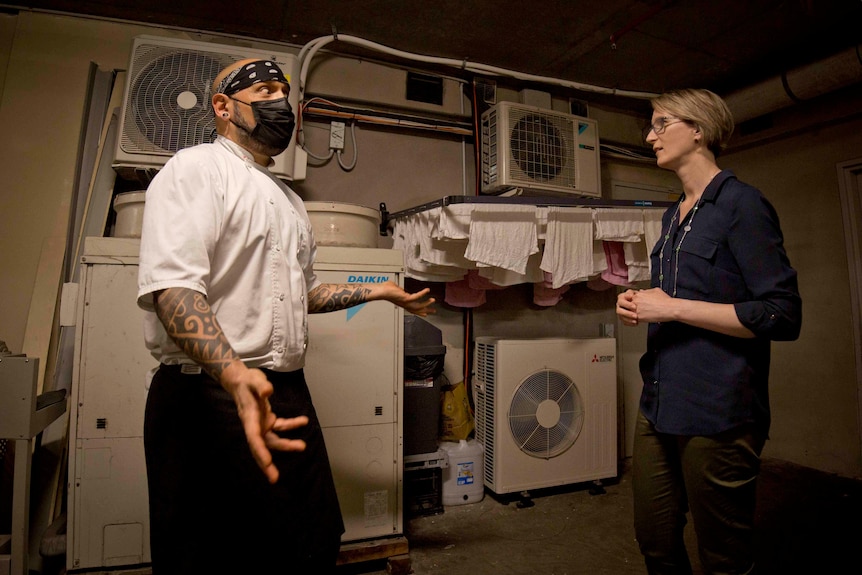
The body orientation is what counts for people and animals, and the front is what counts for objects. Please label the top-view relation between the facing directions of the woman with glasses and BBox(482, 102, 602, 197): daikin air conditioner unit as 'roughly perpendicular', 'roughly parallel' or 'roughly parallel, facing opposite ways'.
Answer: roughly perpendicular

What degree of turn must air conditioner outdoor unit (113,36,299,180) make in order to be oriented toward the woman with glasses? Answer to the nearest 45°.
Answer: approximately 45° to its left

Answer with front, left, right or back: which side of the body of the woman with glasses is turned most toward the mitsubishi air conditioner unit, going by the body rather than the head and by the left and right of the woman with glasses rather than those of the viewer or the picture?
right

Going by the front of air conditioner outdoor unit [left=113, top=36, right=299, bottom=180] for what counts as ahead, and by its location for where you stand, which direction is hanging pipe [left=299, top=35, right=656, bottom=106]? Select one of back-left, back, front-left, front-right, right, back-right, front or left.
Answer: left

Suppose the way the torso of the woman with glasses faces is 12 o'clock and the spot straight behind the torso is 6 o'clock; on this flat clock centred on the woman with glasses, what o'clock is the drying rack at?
The drying rack is roughly at 3 o'clock from the woman with glasses.

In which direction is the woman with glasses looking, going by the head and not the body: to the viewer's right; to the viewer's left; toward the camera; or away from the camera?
to the viewer's left

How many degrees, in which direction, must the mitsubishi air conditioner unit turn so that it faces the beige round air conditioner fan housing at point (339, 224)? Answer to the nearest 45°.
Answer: approximately 90° to its right

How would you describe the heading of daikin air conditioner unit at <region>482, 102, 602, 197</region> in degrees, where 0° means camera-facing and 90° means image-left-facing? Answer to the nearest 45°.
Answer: approximately 315°

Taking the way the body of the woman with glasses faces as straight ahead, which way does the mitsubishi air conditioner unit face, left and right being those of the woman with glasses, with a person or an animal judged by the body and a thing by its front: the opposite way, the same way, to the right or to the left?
to the left

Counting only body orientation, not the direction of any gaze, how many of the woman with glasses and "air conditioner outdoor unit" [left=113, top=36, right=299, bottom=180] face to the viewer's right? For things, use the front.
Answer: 0

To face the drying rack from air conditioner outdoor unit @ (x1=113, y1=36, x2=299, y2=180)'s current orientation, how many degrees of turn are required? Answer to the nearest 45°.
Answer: approximately 90° to its left
